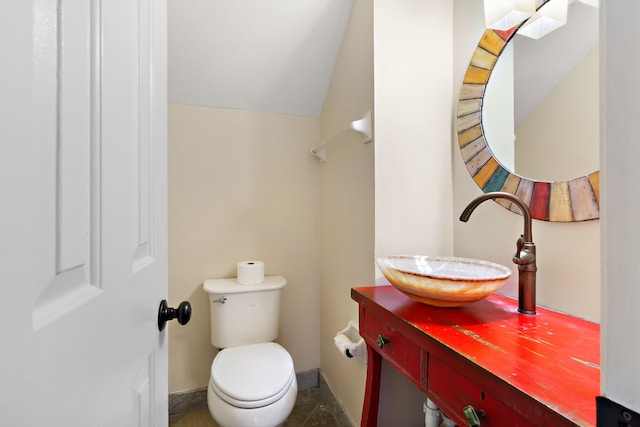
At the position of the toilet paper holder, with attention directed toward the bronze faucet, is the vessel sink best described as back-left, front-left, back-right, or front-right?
front-right

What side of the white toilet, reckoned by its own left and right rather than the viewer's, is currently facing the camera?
front

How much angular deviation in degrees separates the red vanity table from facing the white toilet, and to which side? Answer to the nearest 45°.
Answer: approximately 45° to its right

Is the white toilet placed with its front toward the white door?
yes

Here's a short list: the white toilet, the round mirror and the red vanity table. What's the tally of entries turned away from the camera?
0

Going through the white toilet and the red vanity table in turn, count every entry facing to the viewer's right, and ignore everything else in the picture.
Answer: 0

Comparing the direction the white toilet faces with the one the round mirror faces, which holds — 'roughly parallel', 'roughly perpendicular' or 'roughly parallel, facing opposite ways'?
roughly perpendicular

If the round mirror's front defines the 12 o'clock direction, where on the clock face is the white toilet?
The white toilet is roughly at 1 o'clock from the round mirror.

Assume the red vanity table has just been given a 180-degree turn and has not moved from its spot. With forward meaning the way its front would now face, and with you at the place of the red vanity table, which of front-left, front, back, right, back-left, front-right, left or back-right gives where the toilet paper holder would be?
left

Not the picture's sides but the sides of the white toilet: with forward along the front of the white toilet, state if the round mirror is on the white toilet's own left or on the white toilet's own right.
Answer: on the white toilet's own left

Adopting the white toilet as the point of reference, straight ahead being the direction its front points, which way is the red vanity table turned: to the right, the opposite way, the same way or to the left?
to the right

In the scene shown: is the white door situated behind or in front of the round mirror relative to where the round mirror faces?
in front

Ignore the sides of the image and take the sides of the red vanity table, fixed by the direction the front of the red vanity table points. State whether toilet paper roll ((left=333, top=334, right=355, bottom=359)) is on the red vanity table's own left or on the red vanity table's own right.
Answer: on the red vanity table's own right

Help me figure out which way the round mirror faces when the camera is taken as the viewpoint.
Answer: facing the viewer and to the left of the viewer
